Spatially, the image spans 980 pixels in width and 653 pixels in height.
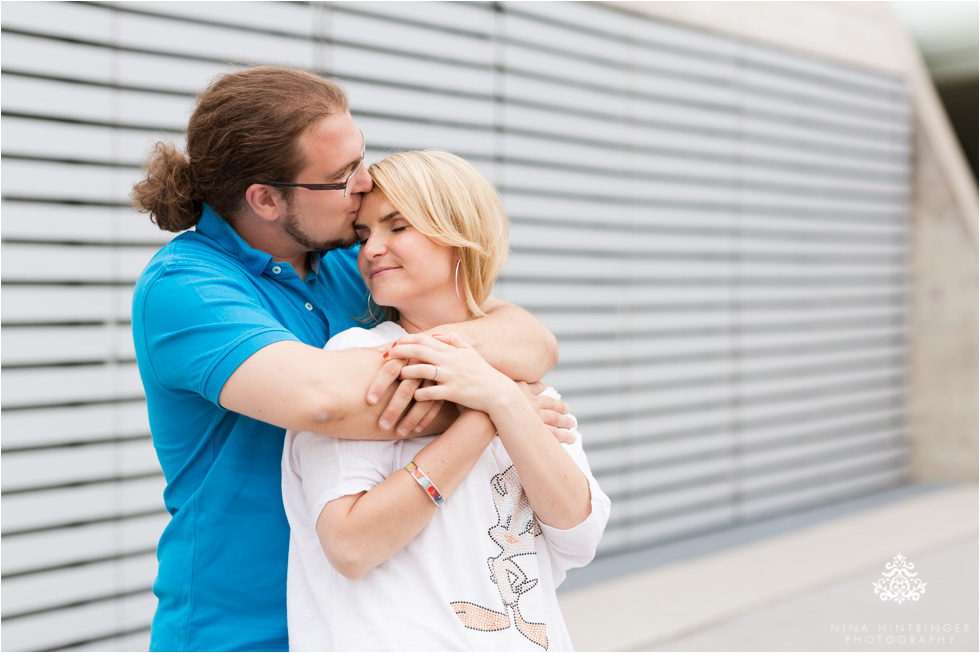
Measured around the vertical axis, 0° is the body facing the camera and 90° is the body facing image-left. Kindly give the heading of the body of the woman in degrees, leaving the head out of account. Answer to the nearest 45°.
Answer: approximately 0°

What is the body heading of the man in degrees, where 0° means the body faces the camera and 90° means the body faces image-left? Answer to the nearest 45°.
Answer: approximately 315°

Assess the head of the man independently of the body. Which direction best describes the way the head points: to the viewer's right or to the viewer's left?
to the viewer's right
